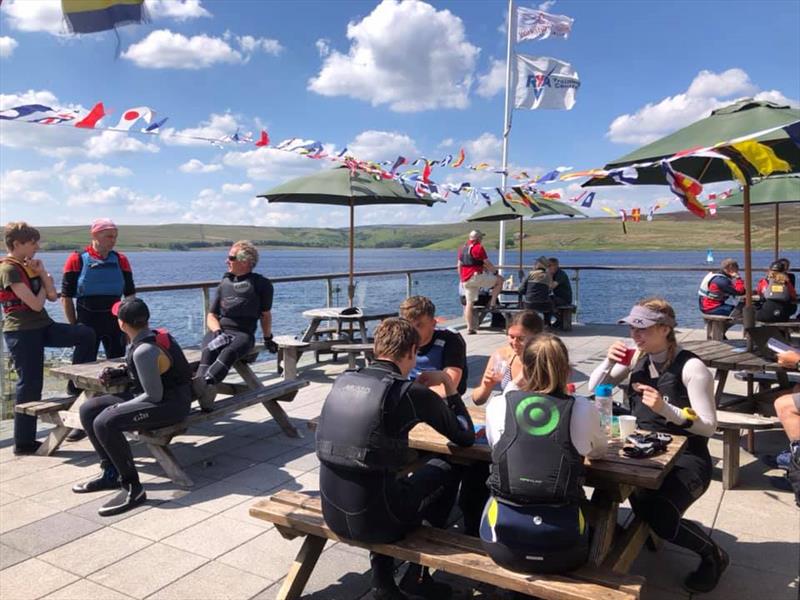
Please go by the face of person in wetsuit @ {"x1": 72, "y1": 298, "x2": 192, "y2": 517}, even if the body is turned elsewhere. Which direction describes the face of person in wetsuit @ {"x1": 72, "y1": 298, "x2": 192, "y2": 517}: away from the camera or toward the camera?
away from the camera

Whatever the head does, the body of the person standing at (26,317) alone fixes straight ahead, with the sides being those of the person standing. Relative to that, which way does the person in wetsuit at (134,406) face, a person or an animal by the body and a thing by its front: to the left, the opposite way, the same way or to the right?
the opposite way

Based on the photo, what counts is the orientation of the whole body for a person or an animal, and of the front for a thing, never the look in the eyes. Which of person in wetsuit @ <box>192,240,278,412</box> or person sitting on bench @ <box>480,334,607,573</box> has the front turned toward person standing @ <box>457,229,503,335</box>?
the person sitting on bench

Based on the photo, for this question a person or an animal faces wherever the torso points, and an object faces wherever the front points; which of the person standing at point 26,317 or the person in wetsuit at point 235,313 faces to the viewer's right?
the person standing

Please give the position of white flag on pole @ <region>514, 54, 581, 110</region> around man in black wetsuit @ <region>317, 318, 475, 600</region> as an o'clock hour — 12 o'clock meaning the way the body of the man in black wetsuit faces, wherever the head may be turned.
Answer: The white flag on pole is roughly at 11 o'clock from the man in black wetsuit.

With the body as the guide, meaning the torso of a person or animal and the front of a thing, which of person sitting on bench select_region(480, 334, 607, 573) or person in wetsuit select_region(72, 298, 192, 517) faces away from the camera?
the person sitting on bench

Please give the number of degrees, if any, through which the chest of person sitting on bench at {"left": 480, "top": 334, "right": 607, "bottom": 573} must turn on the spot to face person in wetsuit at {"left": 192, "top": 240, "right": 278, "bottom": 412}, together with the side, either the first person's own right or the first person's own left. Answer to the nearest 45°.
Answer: approximately 45° to the first person's own left

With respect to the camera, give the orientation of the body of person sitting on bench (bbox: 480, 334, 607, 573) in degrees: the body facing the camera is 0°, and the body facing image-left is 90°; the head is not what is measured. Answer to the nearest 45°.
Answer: approximately 180°

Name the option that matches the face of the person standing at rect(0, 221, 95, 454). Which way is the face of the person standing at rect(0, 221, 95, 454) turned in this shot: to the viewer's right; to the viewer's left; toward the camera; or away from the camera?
to the viewer's right

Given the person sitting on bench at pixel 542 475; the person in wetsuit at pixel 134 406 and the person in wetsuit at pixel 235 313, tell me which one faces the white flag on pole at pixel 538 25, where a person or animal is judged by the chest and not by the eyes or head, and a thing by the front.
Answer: the person sitting on bench

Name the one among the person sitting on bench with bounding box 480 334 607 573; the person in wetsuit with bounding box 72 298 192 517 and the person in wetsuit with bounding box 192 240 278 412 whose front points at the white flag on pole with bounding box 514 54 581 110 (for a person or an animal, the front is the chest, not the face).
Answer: the person sitting on bench
